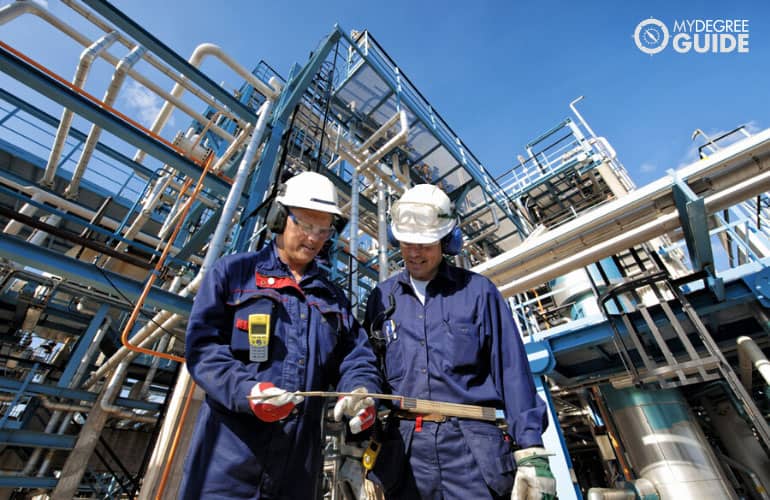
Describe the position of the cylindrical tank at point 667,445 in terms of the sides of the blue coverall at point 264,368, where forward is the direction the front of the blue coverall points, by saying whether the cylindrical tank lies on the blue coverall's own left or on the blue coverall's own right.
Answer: on the blue coverall's own left

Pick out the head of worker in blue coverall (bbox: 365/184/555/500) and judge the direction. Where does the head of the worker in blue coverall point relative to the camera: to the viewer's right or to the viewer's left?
to the viewer's left

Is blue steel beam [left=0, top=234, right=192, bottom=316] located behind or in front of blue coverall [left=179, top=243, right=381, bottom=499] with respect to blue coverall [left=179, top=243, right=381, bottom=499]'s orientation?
behind

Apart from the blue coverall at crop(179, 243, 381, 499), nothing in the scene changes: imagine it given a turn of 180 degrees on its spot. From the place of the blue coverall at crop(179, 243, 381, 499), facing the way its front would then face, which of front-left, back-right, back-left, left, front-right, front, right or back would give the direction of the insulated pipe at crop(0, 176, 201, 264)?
front

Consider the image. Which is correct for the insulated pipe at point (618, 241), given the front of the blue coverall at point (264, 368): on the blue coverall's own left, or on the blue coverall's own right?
on the blue coverall's own left

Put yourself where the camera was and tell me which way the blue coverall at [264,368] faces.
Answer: facing the viewer and to the right of the viewer
